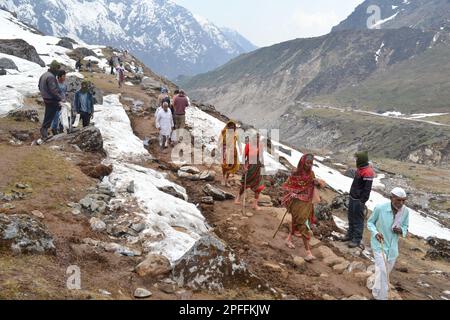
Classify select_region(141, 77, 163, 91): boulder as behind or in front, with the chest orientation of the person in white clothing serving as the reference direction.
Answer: behind

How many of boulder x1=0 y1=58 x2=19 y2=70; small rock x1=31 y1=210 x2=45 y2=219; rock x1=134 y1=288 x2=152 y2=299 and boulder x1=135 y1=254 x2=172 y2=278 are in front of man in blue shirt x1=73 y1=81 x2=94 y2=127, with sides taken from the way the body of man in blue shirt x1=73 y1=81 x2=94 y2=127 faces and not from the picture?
3

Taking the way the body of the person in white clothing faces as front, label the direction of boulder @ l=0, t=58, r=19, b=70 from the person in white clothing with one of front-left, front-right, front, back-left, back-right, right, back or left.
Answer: back-right

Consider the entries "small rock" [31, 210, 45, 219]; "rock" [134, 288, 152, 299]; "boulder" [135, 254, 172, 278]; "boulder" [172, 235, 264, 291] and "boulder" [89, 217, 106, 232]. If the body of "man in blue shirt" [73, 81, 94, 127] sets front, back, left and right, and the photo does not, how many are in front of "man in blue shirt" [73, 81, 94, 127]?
5

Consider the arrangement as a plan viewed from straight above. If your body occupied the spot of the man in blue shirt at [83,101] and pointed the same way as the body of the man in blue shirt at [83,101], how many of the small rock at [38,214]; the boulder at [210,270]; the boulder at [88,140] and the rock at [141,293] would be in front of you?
4

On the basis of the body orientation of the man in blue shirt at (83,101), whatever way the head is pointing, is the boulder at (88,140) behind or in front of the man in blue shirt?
in front

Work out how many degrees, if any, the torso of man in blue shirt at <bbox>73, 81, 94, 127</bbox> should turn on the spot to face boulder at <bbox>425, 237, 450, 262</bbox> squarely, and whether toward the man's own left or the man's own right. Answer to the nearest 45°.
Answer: approximately 90° to the man's own left

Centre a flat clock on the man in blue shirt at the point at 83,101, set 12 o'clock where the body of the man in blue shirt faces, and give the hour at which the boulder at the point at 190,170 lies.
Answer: The boulder is roughly at 10 o'clock from the man in blue shirt.

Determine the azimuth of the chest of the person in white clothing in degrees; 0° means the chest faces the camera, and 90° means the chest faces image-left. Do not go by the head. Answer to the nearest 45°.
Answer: approximately 0°

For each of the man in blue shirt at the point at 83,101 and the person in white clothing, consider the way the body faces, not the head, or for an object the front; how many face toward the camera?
2

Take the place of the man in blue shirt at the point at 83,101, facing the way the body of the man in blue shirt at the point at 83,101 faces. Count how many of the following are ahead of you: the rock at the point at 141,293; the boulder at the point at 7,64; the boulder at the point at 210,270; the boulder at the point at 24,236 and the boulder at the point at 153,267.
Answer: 4

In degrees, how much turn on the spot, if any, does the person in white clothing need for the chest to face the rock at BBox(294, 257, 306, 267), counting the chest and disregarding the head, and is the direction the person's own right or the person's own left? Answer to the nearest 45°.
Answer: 0° — they already face it
